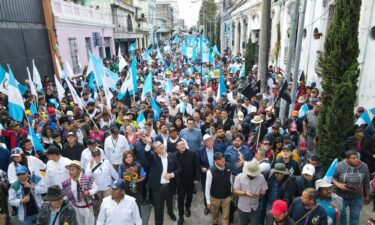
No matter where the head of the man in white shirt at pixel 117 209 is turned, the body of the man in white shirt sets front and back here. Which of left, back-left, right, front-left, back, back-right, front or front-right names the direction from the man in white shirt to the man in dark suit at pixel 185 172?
back-left

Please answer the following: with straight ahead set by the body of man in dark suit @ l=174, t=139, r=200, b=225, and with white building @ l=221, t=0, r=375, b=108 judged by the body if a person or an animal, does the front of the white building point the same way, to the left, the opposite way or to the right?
to the right

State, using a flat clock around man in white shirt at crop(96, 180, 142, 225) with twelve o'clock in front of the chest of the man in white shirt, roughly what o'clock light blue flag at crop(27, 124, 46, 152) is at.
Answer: The light blue flag is roughly at 5 o'clock from the man in white shirt.

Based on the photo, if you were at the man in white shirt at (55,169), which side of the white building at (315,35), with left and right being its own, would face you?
front

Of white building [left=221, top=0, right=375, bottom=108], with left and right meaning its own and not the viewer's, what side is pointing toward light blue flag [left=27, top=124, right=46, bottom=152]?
front

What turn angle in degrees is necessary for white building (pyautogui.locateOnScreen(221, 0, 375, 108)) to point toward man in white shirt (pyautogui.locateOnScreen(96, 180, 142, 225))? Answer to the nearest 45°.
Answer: approximately 45° to its left

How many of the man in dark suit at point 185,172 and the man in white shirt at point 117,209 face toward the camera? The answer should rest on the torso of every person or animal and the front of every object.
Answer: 2

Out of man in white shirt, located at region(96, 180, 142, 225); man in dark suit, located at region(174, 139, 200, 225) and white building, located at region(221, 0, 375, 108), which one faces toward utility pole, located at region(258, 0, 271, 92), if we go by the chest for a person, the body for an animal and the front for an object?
the white building

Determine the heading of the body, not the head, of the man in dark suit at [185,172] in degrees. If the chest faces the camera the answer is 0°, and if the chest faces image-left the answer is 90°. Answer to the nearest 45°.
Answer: approximately 0°

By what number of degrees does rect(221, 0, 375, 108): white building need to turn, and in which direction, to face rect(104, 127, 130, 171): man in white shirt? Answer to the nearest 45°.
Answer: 0° — it already faces them

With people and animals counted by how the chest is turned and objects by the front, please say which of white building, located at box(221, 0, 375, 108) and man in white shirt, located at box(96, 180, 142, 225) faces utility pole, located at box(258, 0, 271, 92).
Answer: the white building

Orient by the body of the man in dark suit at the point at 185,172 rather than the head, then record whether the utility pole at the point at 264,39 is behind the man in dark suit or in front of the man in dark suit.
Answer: behind

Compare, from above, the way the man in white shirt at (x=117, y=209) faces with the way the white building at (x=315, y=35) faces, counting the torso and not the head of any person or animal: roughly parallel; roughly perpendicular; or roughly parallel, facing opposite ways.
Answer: roughly perpendicular

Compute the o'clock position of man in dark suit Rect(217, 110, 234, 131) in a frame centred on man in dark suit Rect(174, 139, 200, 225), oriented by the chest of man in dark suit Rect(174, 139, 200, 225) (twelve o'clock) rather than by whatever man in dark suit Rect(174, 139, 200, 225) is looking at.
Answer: man in dark suit Rect(217, 110, 234, 131) is roughly at 7 o'clock from man in dark suit Rect(174, 139, 200, 225).

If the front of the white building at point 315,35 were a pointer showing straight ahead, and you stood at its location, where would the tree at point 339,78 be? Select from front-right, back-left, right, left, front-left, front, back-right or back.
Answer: front-left
